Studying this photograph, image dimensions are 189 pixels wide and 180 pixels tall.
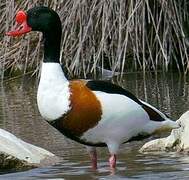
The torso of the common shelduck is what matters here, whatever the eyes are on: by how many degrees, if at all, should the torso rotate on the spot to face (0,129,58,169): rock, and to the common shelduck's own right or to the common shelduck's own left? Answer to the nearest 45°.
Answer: approximately 45° to the common shelduck's own right

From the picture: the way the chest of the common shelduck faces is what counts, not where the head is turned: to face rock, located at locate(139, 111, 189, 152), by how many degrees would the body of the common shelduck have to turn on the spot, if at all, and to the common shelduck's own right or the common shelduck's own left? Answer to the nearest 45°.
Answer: approximately 135° to the common shelduck's own right

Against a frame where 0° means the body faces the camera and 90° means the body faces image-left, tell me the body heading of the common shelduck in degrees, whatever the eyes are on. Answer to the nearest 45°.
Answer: approximately 90°
